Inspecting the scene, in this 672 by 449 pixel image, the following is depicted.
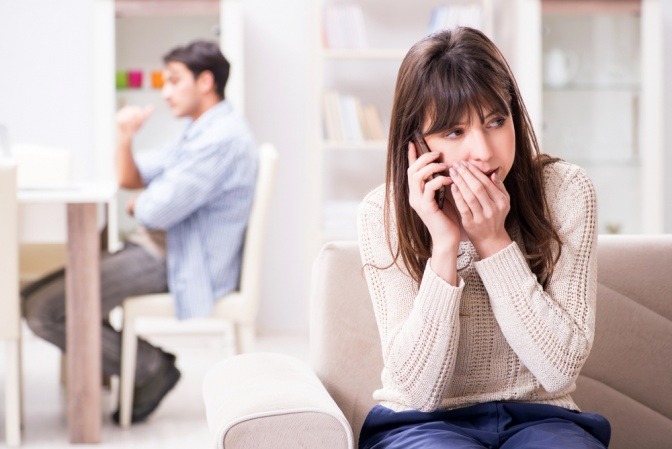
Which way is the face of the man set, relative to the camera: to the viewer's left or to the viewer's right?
to the viewer's left

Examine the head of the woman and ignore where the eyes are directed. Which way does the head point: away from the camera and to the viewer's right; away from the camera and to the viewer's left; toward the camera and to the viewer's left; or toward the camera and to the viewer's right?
toward the camera and to the viewer's right

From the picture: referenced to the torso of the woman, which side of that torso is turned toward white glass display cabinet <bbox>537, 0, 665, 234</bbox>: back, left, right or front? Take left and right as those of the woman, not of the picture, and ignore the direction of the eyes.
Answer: back

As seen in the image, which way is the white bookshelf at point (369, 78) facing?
toward the camera

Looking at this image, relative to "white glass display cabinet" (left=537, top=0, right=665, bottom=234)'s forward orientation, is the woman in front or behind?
in front

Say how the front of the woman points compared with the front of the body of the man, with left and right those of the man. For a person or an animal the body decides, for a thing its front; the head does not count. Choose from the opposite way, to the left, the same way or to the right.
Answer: to the left

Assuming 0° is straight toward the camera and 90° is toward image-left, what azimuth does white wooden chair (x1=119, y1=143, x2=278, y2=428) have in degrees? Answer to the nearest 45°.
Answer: approximately 90°

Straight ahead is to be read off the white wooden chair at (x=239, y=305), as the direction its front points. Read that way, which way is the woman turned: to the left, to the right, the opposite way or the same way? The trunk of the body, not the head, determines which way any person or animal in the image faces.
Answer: to the left

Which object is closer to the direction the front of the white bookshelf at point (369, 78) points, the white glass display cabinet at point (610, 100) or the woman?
the woman

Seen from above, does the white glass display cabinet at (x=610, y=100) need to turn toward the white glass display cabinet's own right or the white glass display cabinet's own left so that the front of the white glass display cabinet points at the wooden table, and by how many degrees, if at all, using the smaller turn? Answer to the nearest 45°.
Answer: approximately 45° to the white glass display cabinet's own right

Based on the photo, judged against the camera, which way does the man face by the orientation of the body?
to the viewer's left

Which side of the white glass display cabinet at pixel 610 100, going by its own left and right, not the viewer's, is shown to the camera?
front

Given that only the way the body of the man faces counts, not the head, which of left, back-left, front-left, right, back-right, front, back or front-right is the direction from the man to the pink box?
right

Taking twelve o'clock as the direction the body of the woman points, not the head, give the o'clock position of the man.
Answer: The man is roughly at 5 o'clock from the woman.

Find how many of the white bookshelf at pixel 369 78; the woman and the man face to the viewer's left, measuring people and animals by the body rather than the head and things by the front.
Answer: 1

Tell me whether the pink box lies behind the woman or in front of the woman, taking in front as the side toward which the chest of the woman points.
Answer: behind

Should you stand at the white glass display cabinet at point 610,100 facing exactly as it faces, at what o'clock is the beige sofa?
The beige sofa is roughly at 12 o'clock from the white glass display cabinet.

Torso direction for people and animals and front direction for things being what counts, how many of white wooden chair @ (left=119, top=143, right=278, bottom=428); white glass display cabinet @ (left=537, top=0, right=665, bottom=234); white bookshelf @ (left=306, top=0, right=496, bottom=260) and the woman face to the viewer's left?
1

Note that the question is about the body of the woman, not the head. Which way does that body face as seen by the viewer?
toward the camera
